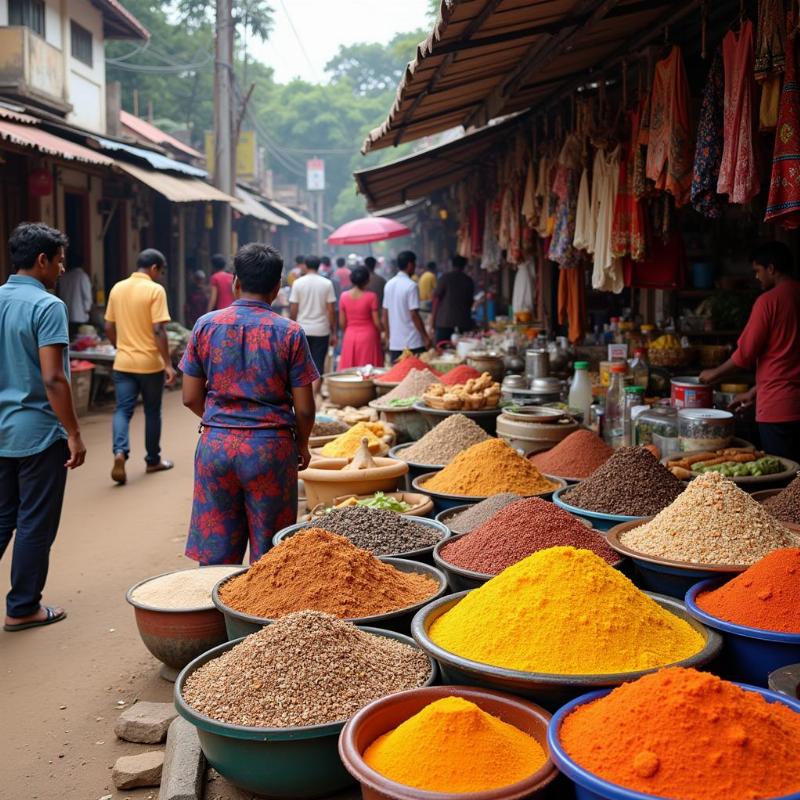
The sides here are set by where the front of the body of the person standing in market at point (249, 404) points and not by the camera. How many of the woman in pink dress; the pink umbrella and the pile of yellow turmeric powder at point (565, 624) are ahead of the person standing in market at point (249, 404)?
2

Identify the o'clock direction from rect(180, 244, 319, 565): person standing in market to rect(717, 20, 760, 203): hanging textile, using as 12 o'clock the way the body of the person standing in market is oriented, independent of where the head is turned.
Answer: The hanging textile is roughly at 3 o'clock from the person standing in market.

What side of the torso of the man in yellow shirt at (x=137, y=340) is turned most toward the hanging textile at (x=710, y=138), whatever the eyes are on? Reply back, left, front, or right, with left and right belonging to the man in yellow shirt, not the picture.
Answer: right

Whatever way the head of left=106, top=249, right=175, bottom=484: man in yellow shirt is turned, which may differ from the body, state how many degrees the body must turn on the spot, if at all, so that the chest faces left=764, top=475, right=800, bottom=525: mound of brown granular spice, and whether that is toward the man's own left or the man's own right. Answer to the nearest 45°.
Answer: approximately 90° to the man's own right

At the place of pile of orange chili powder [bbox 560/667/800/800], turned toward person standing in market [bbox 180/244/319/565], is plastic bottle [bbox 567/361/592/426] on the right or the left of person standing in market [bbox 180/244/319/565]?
right

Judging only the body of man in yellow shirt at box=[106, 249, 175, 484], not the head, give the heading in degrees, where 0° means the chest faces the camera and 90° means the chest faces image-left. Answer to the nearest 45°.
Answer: approximately 225°

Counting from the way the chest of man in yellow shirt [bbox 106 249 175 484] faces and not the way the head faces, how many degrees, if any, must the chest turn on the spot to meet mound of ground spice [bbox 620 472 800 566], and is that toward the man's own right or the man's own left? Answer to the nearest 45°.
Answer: approximately 135° to the man's own right

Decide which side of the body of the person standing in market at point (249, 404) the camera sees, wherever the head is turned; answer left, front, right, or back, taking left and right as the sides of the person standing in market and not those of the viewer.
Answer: back

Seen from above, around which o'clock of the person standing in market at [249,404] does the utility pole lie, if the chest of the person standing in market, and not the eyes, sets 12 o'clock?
The utility pole is roughly at 12 o'clock from the person standing in market.

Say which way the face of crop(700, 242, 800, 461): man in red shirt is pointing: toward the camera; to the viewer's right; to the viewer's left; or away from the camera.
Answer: to the viewer's left
